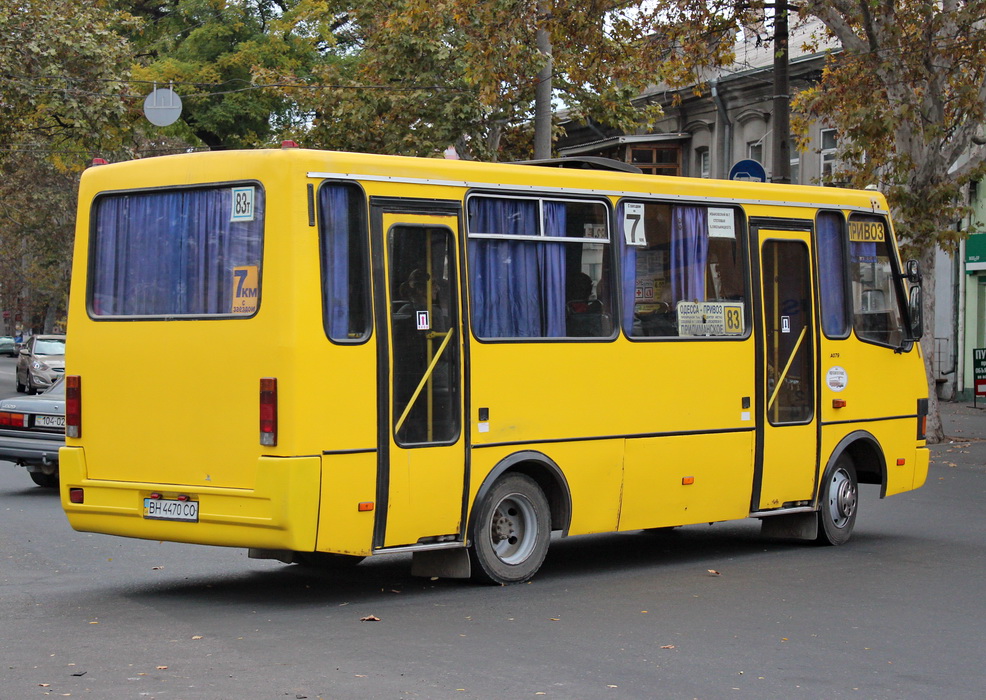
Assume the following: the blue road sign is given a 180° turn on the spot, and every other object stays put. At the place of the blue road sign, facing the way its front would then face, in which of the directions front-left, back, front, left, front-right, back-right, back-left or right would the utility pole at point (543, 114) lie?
front-left

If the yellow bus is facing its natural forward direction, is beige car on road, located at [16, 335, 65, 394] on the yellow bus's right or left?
on its left

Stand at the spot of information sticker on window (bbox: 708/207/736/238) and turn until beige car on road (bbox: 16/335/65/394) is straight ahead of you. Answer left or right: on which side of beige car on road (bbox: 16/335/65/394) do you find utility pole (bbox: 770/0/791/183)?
right

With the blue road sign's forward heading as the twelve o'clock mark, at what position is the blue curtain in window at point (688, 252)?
The blue curtain in window is roughly at 12 o'clock from the blue road sign.

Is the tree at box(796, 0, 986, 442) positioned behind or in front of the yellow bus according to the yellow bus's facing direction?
in front

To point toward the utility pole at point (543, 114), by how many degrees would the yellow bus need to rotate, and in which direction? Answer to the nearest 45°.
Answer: approximately 45° to its left

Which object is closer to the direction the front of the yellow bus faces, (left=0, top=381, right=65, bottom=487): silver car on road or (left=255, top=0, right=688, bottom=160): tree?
the tree

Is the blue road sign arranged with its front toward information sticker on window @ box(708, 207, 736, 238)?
yes

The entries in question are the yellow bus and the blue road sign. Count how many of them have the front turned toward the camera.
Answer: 1

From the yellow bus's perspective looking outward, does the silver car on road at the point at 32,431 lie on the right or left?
on its left

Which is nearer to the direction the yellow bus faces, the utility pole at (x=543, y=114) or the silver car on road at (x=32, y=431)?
the utility pole

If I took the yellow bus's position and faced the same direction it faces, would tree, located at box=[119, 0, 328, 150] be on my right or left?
on my left

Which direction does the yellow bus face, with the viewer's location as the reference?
facing away from the viewer and to the right of the viewer

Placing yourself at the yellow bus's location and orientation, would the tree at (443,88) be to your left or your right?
on your left

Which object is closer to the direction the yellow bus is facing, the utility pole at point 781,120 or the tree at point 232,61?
the utility pole
